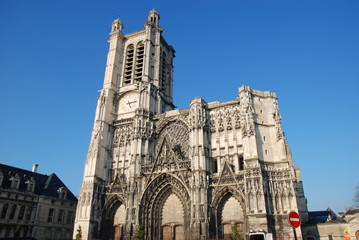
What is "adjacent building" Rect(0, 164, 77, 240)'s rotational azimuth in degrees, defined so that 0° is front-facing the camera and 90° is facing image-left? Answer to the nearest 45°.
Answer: approximately 315°

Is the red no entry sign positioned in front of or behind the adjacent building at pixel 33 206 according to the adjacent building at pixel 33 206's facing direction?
in front

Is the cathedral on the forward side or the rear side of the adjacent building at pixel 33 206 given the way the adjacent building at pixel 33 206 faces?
on the forward side

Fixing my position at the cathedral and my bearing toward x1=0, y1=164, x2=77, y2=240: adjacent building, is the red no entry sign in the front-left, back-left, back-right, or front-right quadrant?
back-left
